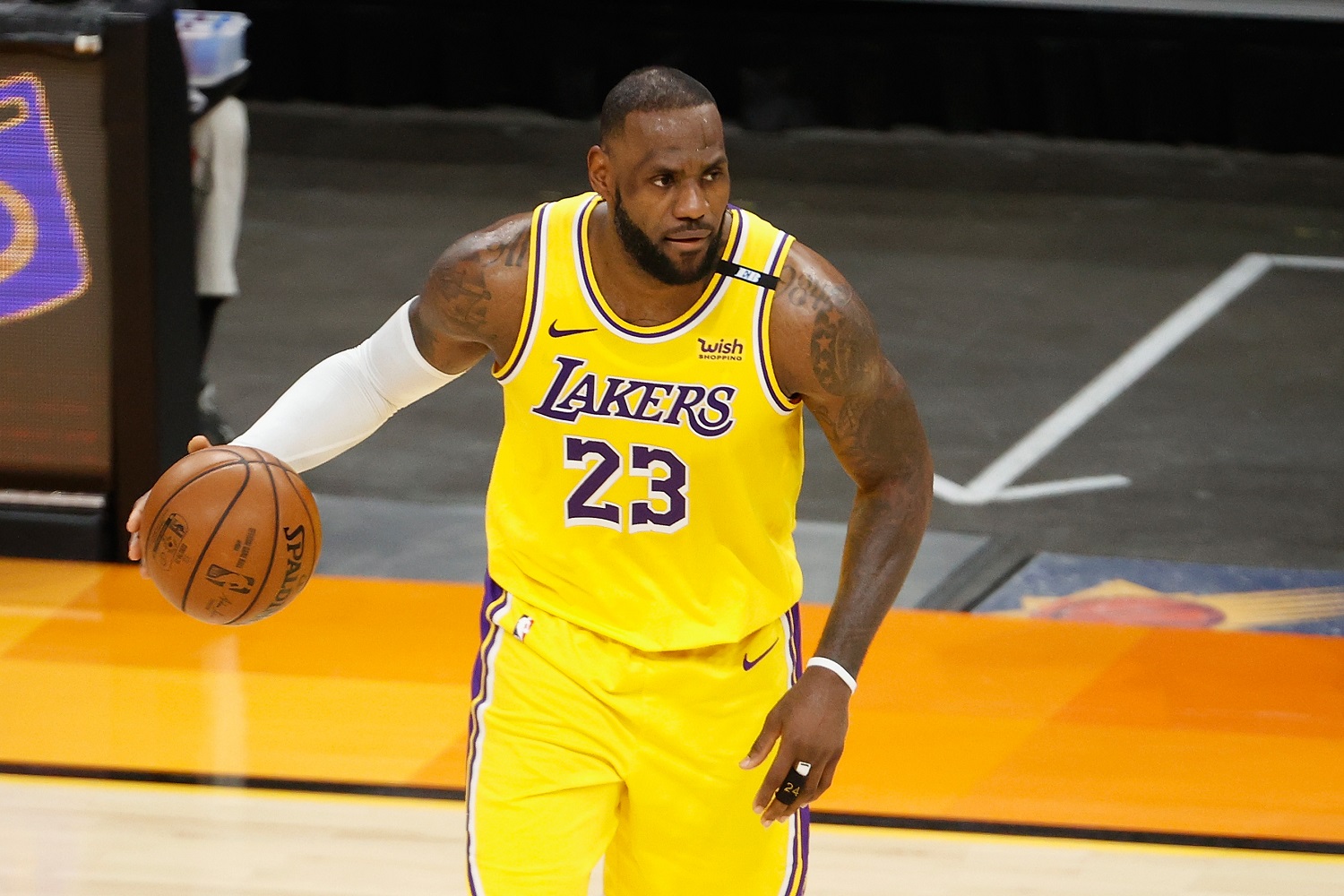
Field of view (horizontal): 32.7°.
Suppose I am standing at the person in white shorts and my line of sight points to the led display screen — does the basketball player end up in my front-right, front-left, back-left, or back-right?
front-left

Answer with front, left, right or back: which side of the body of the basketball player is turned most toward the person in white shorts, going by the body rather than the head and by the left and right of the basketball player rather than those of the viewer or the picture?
back

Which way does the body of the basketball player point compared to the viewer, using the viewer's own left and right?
facing the viewer

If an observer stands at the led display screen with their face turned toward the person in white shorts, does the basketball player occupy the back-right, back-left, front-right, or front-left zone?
back-right

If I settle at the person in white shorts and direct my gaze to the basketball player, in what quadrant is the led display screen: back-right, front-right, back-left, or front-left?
front-right

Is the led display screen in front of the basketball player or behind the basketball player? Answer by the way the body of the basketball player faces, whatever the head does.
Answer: behind

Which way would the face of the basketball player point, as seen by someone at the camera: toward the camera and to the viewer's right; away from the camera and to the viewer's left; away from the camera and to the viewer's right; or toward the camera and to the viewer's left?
toward the camera and to the viewer's right
